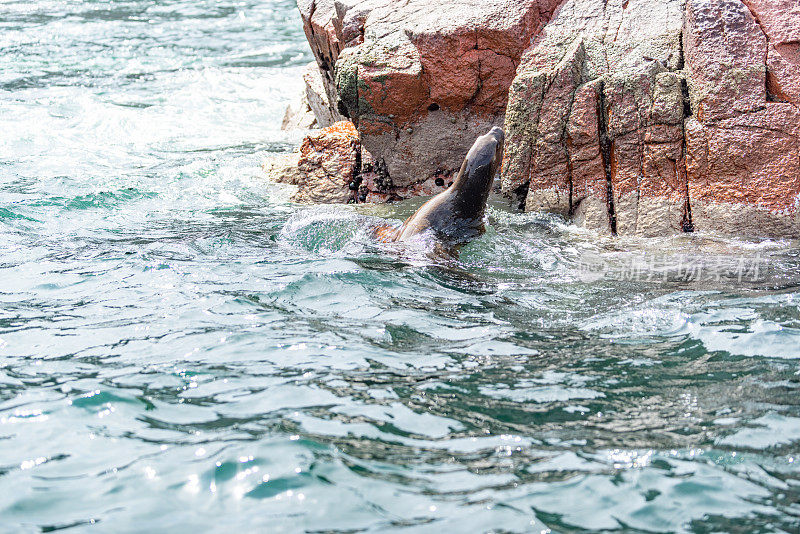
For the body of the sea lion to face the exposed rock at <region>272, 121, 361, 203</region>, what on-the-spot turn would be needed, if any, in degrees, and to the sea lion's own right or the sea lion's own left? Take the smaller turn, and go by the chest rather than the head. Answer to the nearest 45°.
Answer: approximately 135° to the sea lion's own left

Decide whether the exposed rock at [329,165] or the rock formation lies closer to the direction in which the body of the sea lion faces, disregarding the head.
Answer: the rock formation

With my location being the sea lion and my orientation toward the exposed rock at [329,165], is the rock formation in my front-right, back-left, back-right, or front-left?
back-right

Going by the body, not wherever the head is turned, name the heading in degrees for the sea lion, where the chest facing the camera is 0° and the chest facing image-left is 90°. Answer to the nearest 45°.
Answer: approximately 270°

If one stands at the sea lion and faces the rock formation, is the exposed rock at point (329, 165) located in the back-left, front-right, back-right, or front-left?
back-left

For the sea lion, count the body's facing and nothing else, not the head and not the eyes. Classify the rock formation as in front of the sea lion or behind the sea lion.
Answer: in front
